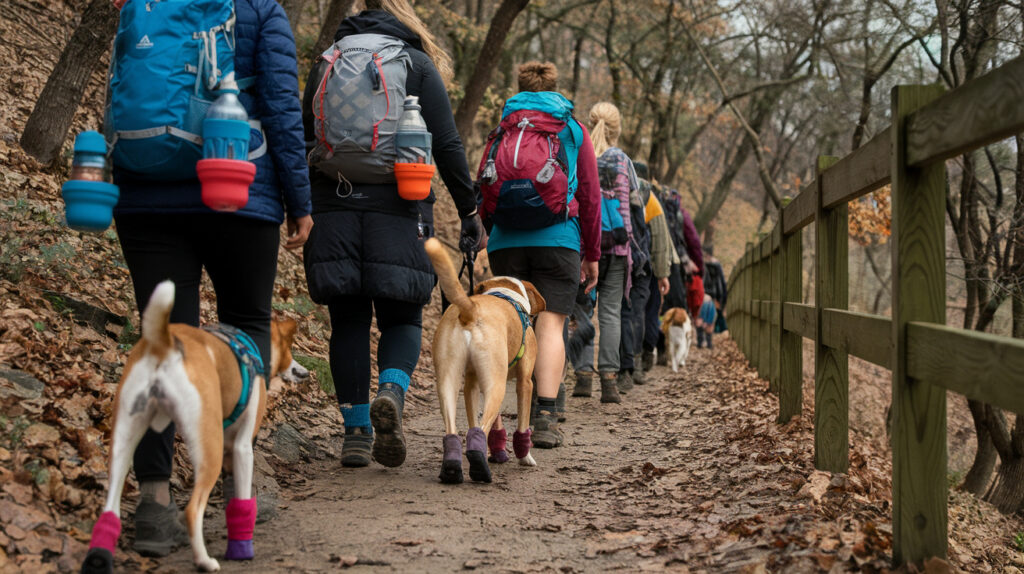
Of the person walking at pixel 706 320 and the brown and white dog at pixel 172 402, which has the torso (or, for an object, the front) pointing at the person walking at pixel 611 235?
the brown and white dog

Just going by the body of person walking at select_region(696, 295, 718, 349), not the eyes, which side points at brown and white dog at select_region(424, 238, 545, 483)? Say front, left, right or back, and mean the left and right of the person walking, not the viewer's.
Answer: back

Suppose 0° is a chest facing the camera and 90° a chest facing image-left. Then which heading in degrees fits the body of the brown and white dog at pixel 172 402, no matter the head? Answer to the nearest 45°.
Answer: approximately 225°

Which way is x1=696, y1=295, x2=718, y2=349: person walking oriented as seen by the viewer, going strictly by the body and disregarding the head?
away from the camera

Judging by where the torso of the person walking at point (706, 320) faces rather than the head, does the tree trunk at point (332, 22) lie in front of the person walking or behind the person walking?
behind

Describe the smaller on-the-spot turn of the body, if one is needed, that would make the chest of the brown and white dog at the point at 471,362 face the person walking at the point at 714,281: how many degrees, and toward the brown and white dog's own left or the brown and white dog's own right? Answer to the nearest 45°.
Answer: approximately 45° to the brown and white dog's own left

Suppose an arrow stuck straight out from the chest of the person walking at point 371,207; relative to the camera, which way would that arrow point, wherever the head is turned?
away from the camera

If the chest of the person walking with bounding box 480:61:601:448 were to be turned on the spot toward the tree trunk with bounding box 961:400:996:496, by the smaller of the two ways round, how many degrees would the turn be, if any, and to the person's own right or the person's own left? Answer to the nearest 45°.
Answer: approximately 45° to the person's own right

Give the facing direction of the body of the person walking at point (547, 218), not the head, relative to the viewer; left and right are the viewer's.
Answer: facing away from the viewer

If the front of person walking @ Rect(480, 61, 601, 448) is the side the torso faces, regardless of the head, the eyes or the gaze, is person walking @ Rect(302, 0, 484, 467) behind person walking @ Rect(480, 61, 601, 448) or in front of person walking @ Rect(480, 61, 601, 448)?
behind

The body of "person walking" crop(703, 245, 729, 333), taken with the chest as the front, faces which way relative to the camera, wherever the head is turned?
away from the camera

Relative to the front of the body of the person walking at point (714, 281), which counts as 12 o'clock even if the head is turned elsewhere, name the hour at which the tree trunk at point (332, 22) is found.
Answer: The tree trunk is roughly at 7 o'clock from the person walking.

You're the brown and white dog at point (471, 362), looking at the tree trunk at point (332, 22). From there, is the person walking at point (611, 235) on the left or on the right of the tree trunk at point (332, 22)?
right

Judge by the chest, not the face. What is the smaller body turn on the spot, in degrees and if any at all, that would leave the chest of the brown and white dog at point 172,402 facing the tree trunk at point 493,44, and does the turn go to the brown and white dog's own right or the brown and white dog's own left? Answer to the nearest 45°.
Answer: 0° — it already faces it

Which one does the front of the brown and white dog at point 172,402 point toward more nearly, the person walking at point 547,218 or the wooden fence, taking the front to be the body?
the person walking

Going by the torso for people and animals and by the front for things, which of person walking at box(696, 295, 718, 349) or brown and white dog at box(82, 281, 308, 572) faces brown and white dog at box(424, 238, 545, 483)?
brown and white dog at box(82, 281, 308, 572)
